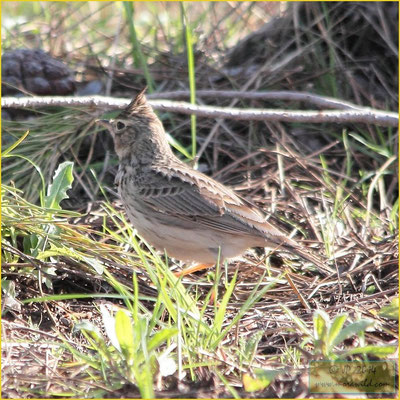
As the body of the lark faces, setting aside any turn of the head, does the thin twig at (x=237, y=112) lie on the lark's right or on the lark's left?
on the lark's right

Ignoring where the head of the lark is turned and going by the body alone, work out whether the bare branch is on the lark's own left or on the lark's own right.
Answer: on the lark's own right

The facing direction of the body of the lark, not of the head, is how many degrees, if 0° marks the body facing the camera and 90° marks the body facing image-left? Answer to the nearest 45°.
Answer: approximately 90°
